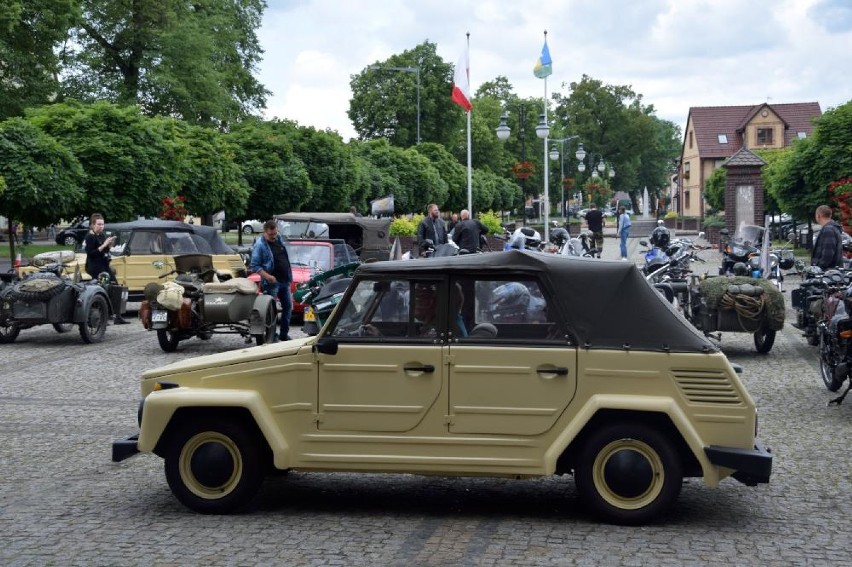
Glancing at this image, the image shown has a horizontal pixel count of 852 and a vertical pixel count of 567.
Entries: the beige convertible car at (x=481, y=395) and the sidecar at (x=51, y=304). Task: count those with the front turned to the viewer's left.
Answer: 1

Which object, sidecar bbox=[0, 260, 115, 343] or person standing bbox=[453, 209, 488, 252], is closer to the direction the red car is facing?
the sidecar

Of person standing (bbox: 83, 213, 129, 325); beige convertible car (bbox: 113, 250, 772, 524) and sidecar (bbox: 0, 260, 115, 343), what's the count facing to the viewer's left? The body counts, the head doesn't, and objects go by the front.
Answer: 1

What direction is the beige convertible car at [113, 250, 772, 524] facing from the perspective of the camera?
to the viewer's left

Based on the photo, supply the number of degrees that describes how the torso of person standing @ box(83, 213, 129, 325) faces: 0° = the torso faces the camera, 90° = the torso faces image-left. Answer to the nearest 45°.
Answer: approximately 315°

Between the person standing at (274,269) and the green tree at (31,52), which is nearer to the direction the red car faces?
the person standing
